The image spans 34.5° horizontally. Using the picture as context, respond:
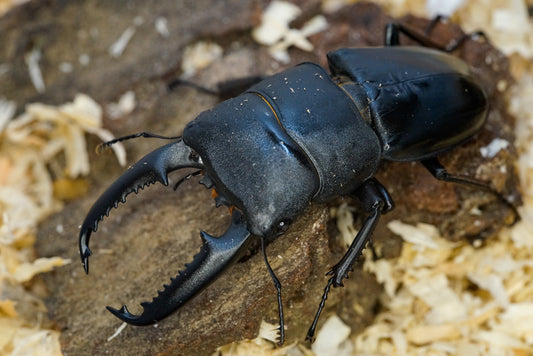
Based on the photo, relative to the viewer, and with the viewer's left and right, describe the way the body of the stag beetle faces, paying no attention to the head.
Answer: facing the viewer and to the left of the viewer
